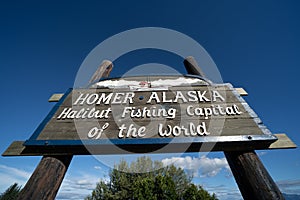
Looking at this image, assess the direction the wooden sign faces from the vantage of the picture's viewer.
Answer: facing the viewer

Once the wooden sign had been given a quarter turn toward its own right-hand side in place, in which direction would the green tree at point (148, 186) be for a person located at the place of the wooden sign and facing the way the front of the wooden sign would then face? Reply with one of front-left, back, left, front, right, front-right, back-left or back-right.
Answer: right

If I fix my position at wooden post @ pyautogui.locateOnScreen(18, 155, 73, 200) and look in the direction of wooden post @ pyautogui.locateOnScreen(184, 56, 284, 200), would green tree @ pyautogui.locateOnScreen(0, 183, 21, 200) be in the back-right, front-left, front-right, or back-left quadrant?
back-left

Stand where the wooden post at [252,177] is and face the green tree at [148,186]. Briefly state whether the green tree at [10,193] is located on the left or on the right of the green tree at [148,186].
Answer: left

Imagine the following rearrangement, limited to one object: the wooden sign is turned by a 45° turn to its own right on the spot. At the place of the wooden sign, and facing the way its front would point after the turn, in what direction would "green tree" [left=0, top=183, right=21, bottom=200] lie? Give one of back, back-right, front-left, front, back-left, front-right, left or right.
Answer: right
